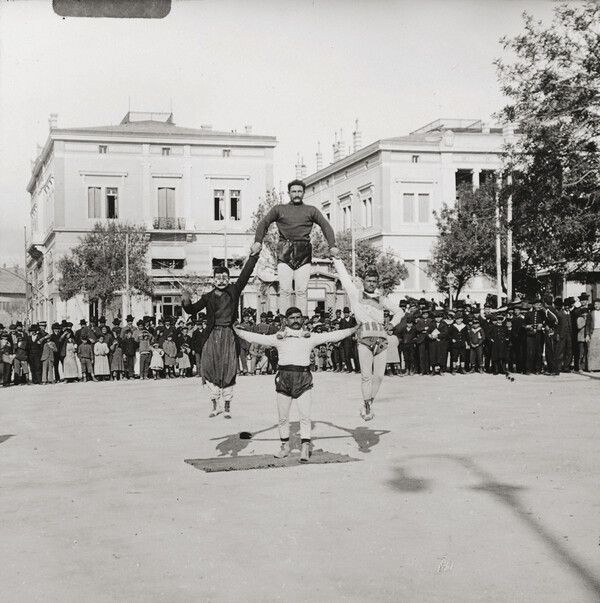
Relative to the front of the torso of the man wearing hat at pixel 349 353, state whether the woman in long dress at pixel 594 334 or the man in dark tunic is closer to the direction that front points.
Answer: the man in dark tunic

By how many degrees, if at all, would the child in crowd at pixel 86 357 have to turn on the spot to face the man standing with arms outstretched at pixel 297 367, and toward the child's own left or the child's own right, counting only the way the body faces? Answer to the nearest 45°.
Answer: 0° — they already face them

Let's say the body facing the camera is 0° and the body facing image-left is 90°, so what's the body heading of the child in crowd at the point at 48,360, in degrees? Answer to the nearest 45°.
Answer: approximately 0°

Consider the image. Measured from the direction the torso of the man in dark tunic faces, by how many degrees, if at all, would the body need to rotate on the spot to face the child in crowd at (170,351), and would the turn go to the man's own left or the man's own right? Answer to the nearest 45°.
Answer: approximately 180°

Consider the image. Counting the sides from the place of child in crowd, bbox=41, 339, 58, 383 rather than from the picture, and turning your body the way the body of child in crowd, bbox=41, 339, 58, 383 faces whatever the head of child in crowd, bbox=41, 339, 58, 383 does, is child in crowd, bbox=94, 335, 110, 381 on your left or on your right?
on your left
